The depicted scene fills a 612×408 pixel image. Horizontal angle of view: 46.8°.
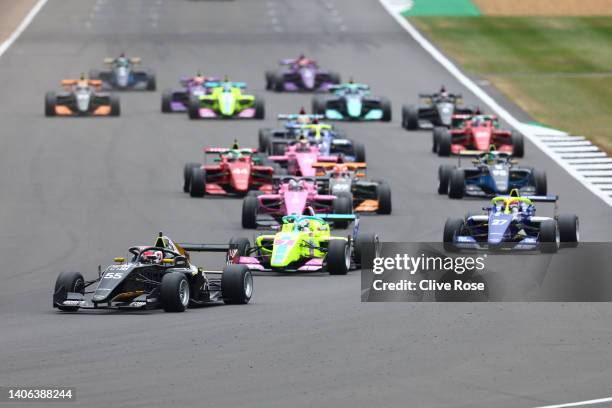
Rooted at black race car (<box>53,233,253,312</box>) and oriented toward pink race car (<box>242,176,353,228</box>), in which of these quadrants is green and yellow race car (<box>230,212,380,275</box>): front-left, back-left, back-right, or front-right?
front-right

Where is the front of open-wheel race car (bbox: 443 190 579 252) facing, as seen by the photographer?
facing the viewer

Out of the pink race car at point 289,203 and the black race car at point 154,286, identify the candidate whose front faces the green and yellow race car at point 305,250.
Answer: the pink race car

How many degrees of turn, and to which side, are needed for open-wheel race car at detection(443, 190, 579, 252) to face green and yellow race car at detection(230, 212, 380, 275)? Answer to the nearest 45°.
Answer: approximately 45° to its right

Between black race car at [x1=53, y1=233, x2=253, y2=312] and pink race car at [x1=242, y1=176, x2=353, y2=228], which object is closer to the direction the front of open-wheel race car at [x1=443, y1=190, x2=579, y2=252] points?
the black race car

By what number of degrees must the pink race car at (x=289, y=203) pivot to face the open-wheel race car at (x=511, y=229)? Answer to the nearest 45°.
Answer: approximately 45° to its left

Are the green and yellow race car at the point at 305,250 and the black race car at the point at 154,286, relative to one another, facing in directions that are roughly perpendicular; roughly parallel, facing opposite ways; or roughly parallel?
roughly parallel

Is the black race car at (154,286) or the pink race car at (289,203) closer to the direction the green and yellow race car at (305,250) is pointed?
the black race car

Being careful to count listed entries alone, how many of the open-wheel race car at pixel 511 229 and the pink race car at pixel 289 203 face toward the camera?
2

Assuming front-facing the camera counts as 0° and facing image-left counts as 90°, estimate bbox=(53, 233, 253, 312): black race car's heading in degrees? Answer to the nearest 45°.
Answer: approximately 45°

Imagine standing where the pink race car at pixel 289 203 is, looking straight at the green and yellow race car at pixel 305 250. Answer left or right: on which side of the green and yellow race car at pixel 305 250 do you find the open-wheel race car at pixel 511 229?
left
